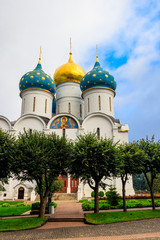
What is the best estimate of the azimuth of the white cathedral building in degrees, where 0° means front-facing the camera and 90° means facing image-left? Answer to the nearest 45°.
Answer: approximately 0°

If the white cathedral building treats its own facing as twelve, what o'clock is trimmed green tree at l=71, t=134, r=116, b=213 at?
The trimmed green tree is roughly at 12 o'clock from the white cathedral building.
